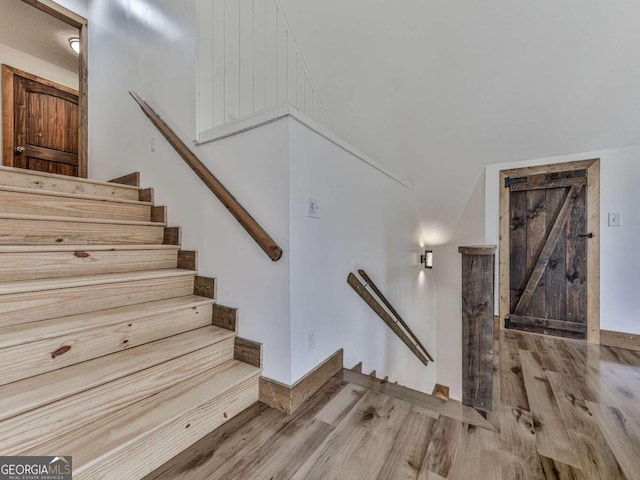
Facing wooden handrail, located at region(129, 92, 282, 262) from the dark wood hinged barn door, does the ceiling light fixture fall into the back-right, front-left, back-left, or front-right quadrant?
front-right

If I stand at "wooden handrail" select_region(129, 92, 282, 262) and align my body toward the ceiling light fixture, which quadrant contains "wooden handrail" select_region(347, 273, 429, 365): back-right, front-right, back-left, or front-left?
back-right

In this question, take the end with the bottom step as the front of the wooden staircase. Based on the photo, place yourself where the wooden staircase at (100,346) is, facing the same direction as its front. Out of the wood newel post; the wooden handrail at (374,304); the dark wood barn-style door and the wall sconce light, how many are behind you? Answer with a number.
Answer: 0

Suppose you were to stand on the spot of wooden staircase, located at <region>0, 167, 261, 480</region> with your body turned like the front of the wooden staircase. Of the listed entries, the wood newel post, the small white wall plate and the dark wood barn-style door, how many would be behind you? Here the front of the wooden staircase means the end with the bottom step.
0

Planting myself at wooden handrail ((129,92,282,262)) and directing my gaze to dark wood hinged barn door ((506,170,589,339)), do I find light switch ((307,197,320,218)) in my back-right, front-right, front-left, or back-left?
front-right

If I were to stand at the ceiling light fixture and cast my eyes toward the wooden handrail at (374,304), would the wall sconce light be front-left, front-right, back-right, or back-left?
front-left

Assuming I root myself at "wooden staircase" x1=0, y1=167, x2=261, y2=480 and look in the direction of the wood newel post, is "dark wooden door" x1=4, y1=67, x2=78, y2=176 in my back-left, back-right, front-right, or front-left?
back-left

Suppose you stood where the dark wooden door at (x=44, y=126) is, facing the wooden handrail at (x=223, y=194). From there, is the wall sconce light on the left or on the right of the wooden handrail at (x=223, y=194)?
left

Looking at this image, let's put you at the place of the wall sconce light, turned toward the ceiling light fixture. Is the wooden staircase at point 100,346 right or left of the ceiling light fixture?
left

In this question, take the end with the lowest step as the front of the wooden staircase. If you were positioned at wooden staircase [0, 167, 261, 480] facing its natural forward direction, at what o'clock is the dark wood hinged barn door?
The dark wood hinged barn door is roughly at 11 o'clock from the wooden staircase.

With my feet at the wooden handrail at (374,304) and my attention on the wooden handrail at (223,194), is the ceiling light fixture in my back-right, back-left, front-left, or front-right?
front-right

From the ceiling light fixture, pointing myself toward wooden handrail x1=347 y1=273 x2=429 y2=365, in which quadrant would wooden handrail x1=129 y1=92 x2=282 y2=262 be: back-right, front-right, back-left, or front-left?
front-right

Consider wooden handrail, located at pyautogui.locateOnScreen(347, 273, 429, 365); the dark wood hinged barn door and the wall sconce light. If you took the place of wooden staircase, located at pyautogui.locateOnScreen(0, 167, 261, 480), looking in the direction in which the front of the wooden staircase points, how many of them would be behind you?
0

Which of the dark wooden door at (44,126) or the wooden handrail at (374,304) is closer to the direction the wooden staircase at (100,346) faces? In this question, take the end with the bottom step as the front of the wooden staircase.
the wooden handrail

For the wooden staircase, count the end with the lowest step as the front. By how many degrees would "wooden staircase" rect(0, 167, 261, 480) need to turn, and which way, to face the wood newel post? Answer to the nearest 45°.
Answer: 0° — it already faces it

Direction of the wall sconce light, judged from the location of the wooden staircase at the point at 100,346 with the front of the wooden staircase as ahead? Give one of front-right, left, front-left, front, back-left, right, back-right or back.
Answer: front-left

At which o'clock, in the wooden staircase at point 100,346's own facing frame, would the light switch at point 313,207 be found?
The light switch is roughly at 11 o'clock from the wooden staircase.

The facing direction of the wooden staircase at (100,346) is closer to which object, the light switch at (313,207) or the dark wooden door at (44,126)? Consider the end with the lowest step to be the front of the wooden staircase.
the light switch

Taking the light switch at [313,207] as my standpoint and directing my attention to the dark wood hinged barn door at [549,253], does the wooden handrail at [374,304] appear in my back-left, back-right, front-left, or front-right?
front-left

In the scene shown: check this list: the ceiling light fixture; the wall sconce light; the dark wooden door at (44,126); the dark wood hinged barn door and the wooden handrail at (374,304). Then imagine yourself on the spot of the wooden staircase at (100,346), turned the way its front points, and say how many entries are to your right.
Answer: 0

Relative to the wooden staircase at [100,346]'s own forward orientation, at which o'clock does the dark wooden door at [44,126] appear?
The dark wooden door is roughly at 7 o'clock from the wooden staircase.

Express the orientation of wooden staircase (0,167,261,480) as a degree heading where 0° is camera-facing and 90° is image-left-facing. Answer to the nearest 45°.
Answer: approximately 315°

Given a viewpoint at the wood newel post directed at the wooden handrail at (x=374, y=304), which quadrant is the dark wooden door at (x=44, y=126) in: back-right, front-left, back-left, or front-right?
front-left

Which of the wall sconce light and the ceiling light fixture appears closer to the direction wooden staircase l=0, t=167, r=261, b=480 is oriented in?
the wall sconce light
